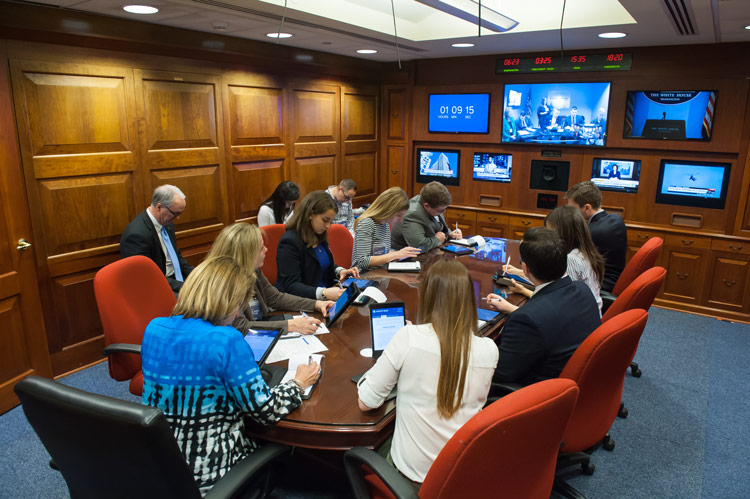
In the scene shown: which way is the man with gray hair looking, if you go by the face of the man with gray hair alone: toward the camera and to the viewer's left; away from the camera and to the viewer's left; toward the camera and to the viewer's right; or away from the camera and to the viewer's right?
toward the camera and to the viewer's right

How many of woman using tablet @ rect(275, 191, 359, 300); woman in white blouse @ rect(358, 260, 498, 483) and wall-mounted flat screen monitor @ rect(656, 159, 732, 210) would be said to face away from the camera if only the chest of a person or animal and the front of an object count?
1

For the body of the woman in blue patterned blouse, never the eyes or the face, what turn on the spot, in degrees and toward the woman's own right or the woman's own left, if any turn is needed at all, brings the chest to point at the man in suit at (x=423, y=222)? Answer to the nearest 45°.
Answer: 0° — they already face them

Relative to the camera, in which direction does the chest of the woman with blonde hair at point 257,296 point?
to the viewer's right

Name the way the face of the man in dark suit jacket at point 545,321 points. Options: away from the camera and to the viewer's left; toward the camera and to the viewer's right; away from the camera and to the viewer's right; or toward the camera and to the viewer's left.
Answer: away from the camera and to the viewer's left

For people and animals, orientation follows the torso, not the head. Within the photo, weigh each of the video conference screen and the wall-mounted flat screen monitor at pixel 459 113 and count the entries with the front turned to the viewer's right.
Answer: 0

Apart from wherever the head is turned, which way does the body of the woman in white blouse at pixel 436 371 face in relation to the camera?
away from the camera

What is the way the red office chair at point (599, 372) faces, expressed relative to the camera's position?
facing away from the viewer and to the left of the viewer

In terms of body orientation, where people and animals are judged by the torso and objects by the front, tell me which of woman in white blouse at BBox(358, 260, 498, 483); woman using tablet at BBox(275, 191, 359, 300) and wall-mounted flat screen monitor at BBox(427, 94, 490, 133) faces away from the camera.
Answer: the woman in white blouse

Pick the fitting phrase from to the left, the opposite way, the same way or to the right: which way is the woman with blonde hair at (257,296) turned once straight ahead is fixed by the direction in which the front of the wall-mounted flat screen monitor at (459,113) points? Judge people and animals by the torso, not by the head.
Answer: to the left

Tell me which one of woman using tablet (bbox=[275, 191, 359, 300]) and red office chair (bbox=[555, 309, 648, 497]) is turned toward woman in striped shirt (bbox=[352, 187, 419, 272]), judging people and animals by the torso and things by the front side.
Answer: the red office chair

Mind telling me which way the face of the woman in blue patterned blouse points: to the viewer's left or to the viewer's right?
to the viewer's right

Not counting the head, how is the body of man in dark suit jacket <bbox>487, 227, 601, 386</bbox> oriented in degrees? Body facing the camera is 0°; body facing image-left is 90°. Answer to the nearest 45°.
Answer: approximately 135°

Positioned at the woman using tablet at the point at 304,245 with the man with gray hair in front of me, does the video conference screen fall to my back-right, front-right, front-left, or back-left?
back-right

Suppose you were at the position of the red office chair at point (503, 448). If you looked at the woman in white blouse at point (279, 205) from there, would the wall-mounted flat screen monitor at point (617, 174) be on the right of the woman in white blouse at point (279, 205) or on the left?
right

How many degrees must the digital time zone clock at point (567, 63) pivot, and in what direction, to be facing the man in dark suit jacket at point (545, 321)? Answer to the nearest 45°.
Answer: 0° — it already faces them
